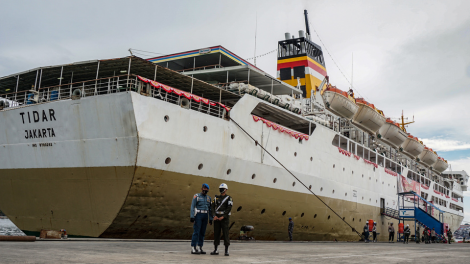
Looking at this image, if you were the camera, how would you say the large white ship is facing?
facing away from the viewer and to the right of the viewer

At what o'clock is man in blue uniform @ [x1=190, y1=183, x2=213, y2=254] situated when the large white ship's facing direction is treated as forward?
The man in blue uniform is roughly at 4 o'clock from the large white ship.
